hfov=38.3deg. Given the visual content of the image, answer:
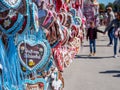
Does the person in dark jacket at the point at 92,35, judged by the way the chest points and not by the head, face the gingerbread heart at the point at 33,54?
yes

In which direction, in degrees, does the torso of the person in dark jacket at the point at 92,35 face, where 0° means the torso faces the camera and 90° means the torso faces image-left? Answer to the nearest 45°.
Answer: approximately 0°
